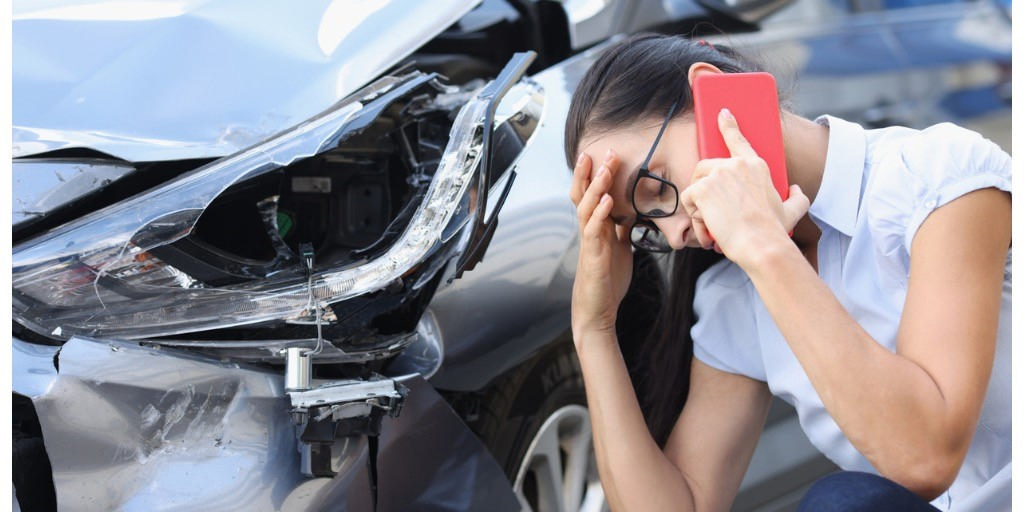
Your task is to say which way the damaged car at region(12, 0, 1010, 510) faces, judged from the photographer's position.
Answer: facing the viewer and to the left of the viewer

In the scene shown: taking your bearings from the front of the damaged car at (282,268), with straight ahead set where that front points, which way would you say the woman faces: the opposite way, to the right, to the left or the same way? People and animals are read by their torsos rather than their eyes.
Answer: the same way

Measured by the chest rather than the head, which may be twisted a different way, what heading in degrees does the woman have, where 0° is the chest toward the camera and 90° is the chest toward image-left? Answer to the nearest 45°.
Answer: approximately 45°

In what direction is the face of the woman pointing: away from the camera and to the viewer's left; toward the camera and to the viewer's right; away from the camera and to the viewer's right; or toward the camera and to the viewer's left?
toward the camera and to the viewer's left

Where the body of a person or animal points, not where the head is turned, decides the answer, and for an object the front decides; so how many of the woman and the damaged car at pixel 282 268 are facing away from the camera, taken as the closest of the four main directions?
0
